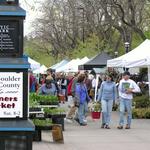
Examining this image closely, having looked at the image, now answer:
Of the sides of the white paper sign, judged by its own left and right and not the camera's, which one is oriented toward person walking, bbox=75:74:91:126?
back

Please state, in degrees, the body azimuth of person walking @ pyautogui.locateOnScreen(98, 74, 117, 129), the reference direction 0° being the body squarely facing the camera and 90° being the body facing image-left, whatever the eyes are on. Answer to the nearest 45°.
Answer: approximately 0°

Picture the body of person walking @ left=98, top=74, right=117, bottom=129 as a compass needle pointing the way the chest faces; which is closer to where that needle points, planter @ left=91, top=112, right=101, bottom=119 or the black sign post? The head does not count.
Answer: the black sign post

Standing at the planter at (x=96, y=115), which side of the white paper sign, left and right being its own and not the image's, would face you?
back

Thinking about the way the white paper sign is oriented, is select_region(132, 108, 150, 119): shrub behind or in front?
behind

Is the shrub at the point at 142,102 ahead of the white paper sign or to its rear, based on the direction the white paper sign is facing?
to the rear

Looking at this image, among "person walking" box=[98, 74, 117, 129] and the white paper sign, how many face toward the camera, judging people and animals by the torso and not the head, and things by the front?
2

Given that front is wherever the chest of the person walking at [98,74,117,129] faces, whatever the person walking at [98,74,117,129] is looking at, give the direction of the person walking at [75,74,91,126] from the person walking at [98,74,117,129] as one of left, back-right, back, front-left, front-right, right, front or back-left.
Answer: back-right

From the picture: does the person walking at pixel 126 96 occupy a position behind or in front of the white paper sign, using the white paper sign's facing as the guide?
behind
